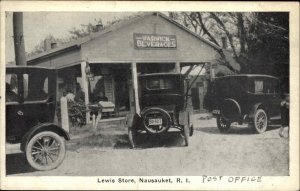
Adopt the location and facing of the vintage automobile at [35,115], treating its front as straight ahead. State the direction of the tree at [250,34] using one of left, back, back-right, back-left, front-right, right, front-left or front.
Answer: back

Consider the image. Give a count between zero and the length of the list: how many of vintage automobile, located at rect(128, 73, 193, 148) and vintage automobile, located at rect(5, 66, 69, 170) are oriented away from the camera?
1

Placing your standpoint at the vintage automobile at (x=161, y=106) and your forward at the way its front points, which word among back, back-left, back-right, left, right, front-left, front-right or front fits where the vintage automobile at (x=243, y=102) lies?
right

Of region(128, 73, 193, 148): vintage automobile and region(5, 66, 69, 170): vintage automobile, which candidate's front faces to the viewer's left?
region(5, 66, 69, 170): vintage automobile

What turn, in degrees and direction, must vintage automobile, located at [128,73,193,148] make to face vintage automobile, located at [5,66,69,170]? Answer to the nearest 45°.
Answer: approximately 135° to its left

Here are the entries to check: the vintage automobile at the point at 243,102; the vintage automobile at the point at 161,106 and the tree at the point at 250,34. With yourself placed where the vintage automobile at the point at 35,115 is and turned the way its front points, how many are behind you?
3

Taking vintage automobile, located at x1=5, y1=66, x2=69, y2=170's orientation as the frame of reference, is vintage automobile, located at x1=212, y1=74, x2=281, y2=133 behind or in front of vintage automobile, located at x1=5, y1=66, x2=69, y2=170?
behind

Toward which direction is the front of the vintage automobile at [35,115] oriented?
to the viewer's left

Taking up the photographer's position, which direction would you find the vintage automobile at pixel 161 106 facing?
facing away from the viewer
